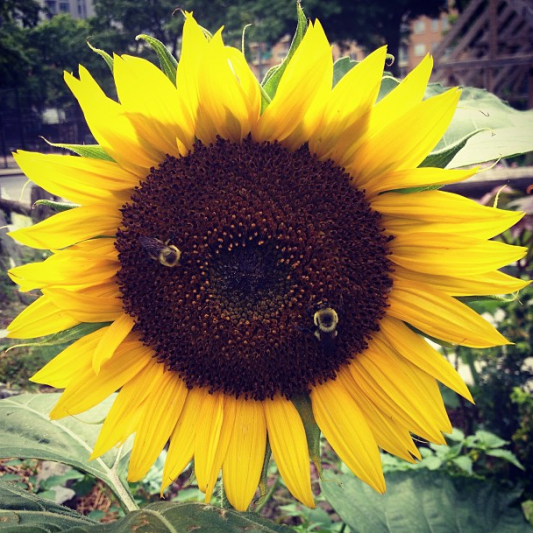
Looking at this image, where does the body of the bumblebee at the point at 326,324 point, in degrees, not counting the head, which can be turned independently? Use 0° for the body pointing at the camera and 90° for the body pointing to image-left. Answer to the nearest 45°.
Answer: approximately 180°

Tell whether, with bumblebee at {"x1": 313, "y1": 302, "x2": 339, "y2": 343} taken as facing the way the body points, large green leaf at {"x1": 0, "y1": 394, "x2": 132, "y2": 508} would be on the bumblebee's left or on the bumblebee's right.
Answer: on the bumblebee's left

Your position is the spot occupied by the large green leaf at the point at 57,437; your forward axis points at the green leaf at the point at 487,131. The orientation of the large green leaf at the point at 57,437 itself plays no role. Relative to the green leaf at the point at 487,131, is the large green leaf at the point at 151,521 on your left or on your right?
right

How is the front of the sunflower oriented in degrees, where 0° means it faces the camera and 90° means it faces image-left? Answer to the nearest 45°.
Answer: approximately 0°
